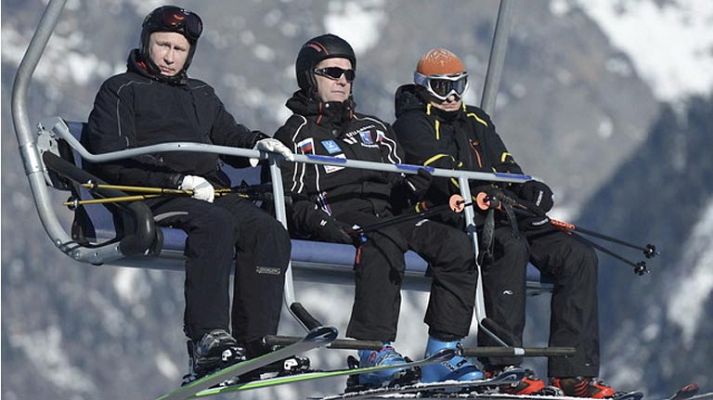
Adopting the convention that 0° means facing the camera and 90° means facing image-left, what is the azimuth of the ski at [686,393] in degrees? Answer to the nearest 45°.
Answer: approximately 315°

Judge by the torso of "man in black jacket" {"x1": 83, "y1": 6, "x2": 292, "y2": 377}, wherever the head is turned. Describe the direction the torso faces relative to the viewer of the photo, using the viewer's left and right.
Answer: facing the viewer and to the right of the viewer

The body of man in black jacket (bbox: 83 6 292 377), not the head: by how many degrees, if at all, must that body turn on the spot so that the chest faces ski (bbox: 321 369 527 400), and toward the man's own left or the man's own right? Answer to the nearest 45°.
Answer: approximately 45° to the man's own left

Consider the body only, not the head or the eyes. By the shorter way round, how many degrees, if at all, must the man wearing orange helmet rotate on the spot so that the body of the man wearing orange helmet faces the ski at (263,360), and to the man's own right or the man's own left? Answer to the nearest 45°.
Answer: approximately 90° to the man's own right
